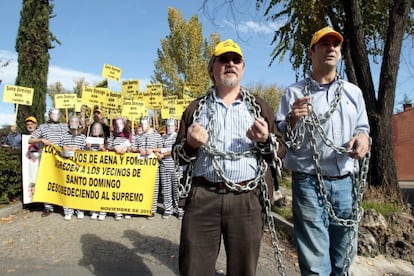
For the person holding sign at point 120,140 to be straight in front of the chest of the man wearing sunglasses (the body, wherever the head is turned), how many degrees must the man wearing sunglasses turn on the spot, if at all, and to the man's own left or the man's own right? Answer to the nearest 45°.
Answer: approximately 135° to the man's own right

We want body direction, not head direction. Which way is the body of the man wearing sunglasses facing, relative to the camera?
toward the camera

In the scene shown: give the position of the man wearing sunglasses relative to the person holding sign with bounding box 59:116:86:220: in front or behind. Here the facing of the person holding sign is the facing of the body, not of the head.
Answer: in front

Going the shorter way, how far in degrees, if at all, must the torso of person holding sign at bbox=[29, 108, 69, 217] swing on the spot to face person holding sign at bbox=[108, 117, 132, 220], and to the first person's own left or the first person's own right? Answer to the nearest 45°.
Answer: approximately 45° to the first person's own left

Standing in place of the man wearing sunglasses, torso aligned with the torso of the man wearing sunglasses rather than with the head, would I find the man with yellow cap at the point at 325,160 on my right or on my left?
on my left

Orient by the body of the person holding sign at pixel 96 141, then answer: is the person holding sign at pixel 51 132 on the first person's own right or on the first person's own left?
on the first person's own right

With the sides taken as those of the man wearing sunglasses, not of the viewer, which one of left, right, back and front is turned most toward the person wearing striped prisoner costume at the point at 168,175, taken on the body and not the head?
back

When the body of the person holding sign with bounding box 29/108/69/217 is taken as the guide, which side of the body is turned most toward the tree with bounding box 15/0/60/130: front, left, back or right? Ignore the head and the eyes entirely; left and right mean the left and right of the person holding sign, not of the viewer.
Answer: back

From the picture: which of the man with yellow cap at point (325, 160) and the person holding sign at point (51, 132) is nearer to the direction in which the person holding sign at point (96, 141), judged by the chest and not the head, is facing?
the man with yellow cap

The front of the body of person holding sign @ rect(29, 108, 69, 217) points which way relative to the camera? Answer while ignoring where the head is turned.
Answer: toward the camera
